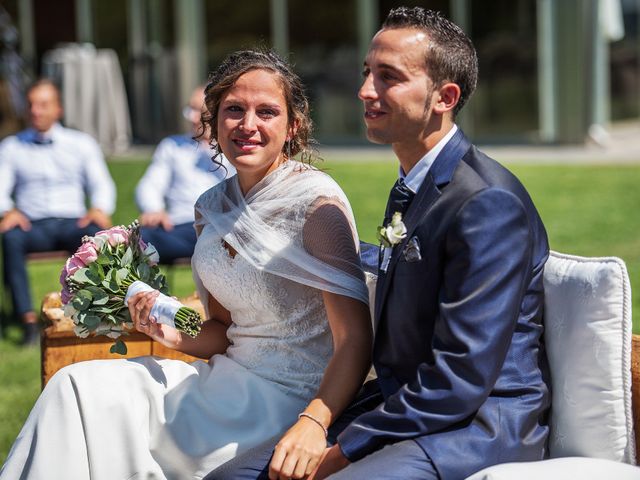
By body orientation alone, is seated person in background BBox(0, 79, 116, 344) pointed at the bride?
yes

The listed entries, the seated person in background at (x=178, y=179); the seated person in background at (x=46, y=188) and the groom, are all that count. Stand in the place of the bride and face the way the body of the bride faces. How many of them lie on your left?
1

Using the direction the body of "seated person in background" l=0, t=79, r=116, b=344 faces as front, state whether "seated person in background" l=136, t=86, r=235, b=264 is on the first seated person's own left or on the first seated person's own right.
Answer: on the first seated person's own left

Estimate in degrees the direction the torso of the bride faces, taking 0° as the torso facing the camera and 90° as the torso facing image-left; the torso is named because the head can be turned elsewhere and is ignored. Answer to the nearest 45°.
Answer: approximately 45°

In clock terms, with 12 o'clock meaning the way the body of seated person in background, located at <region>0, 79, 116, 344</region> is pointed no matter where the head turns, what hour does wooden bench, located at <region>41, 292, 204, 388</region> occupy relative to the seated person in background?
The wooden bench is roughly at 12 o'clock from the seated person in background.

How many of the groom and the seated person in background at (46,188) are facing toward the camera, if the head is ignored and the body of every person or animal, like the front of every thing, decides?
1

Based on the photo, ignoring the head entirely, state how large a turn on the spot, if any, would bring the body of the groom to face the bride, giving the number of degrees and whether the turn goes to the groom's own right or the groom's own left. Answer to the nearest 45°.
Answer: approximately 45° to the groom's own right

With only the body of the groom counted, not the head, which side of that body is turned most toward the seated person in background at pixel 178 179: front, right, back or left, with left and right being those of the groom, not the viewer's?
right
